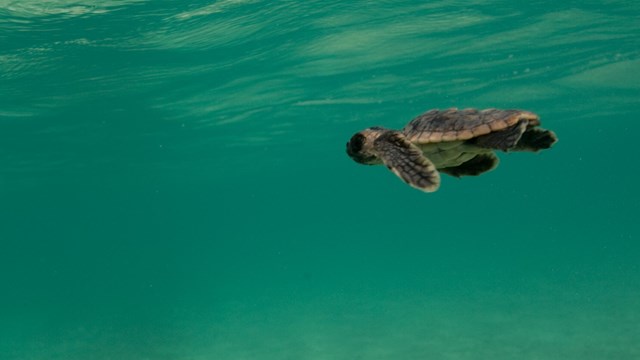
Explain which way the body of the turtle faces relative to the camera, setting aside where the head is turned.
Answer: to the viewer's left
